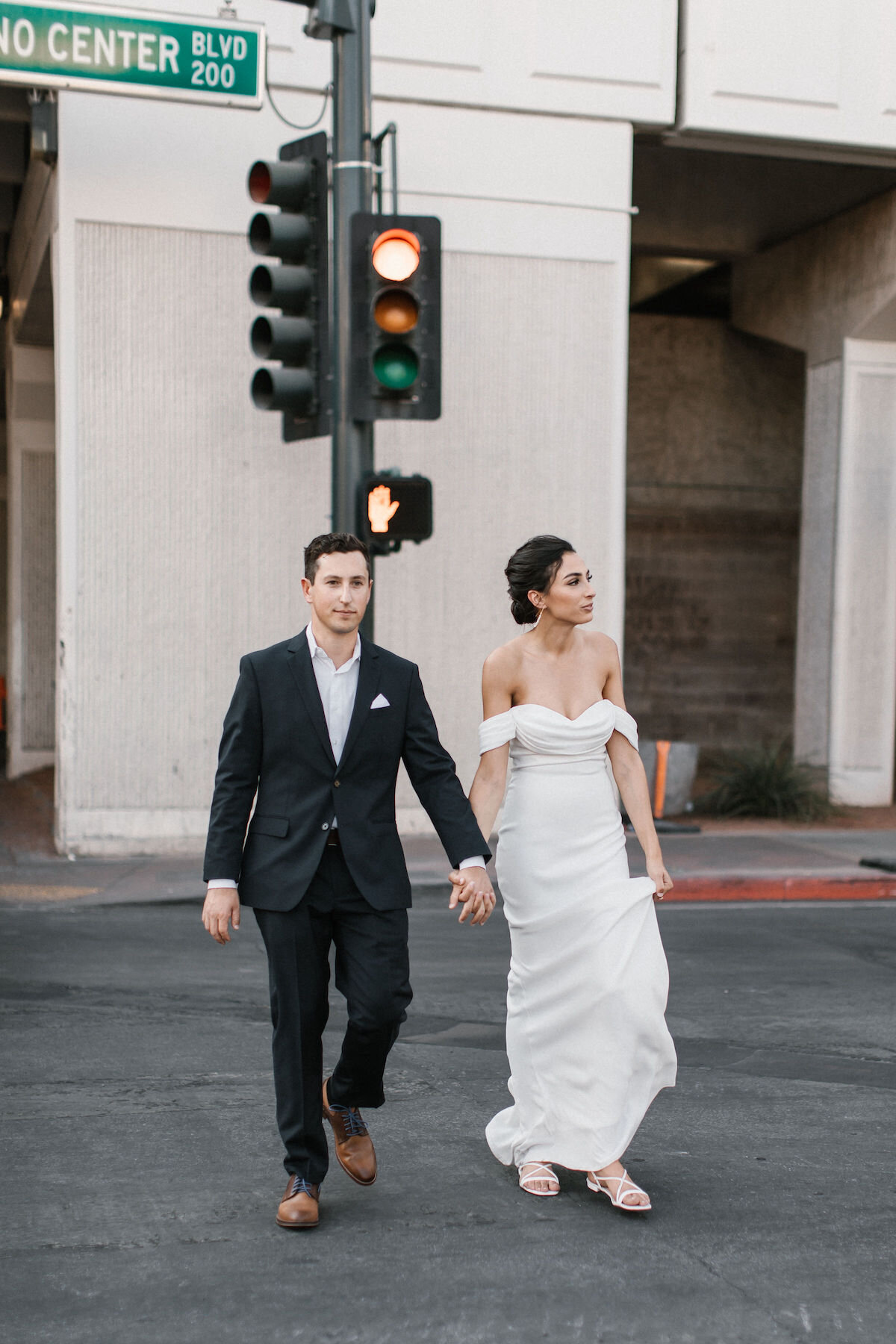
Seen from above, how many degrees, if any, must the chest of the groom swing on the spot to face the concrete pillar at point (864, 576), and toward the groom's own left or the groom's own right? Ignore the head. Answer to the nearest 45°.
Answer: approximately 135° to the groom's own left

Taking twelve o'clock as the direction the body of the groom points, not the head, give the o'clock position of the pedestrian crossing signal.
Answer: The pedestrian crossing signal is roughly at 6 o'clock from the groom.

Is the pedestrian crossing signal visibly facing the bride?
yes

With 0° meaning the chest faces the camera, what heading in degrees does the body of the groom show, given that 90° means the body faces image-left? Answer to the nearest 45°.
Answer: approximately 0°

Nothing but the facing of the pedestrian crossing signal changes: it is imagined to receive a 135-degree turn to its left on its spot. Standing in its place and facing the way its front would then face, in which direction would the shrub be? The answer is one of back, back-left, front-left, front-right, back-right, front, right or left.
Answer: front

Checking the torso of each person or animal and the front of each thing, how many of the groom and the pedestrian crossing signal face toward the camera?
2

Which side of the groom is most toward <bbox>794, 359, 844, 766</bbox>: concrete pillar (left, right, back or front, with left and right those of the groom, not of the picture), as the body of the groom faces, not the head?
back

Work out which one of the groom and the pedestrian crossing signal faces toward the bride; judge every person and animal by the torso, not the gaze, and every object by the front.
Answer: the pedestrian crossing signal

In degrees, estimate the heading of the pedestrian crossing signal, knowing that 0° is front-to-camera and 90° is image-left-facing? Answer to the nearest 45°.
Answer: approximately 0°

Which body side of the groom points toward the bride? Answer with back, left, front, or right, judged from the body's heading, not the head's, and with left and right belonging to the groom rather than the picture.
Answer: left
